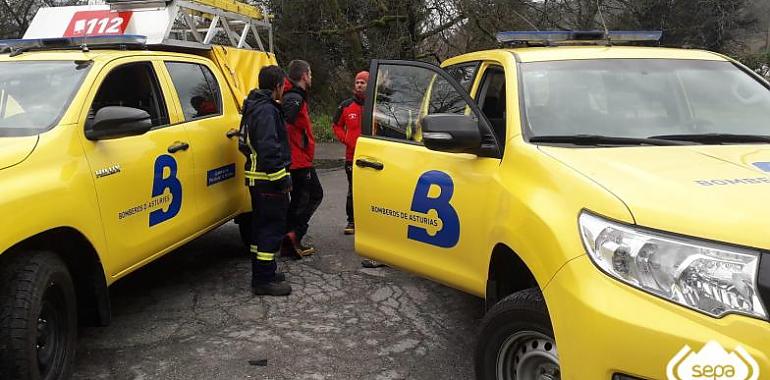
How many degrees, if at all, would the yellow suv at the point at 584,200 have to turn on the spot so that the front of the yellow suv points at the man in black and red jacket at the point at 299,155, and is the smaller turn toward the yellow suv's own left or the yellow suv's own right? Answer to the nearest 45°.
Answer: approximately 180°

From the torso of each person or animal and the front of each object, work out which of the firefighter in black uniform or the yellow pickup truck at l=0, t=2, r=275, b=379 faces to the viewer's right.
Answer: the firefighter in black uniform

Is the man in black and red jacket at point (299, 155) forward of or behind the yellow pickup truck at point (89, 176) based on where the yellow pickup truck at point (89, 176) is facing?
behind

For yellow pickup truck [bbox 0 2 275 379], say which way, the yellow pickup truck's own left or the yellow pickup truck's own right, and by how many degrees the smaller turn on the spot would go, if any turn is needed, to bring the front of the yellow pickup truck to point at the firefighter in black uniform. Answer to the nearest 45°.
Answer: approximately 180°

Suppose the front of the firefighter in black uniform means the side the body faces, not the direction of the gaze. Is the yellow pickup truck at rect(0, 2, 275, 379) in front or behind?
behind

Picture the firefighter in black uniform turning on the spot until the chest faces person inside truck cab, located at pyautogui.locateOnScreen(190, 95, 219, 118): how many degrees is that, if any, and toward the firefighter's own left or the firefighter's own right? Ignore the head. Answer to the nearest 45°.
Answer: approximately 135° to the firefighter's own left

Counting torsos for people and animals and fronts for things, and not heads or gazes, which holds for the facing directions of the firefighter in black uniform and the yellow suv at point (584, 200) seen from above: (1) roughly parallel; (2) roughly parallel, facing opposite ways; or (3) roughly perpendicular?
roughly perpendicular

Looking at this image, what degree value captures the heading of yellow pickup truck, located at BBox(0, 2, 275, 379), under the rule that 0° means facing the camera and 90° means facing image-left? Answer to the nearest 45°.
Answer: approximately 45°

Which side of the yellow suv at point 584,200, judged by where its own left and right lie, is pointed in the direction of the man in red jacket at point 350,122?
back

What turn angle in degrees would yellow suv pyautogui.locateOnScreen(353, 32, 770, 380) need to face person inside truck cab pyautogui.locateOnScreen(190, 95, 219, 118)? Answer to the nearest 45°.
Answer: approximately 180°

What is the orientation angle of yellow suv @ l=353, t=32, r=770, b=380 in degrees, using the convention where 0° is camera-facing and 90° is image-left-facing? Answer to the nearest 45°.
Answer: approximately 315°

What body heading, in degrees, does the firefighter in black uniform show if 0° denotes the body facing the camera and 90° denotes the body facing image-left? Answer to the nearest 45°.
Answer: approximately 270°

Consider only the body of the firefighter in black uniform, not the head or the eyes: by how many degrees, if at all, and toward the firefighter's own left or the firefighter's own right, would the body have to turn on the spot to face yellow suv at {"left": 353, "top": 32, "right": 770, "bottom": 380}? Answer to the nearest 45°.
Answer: approximately 45° to the firefighter's own right

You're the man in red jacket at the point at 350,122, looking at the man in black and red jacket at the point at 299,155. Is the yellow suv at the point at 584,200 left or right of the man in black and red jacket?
left

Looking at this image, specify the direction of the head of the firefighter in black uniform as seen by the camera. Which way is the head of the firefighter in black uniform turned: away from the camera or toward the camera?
away from the camera
